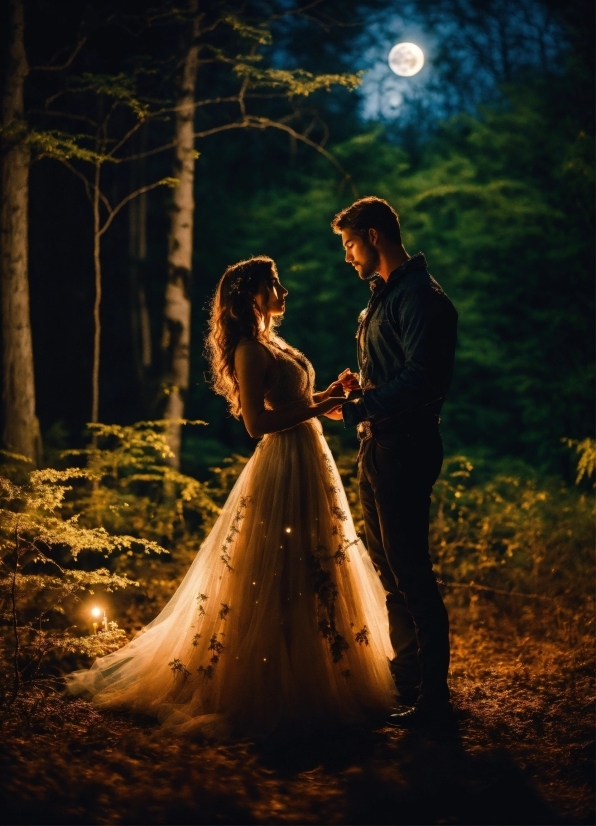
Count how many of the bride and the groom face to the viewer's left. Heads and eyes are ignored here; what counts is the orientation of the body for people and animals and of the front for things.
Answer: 1

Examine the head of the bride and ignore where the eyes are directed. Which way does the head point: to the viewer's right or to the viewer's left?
to the viewer's right

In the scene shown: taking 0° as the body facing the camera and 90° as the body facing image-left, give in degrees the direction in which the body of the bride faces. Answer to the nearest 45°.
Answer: approximately 270°

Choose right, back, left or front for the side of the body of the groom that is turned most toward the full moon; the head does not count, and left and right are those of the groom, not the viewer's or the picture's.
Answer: right

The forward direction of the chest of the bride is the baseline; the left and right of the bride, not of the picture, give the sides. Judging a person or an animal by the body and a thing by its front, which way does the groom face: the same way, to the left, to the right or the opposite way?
the opposite way

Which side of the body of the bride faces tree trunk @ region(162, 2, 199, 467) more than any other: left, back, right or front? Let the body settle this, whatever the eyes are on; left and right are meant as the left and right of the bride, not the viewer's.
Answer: left

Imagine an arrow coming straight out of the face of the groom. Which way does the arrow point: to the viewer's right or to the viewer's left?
to the viewer's left

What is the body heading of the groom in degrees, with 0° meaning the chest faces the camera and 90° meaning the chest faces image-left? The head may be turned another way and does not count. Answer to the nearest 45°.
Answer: approximately 90°
